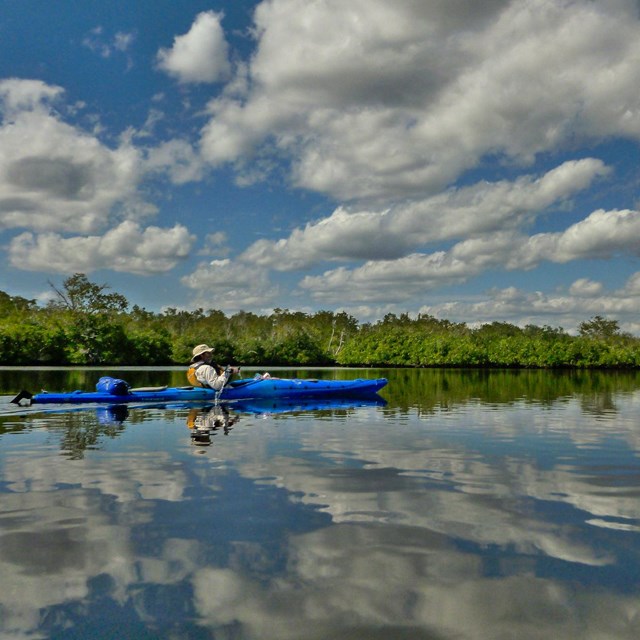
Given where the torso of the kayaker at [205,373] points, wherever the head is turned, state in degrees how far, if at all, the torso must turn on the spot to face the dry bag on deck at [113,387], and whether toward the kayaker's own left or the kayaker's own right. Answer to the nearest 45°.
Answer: approximately 180°

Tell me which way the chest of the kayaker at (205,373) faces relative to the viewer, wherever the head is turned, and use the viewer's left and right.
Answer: facing to the right of the viewer

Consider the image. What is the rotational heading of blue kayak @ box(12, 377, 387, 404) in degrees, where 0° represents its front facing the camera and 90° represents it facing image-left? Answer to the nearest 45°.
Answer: approximately 270°
